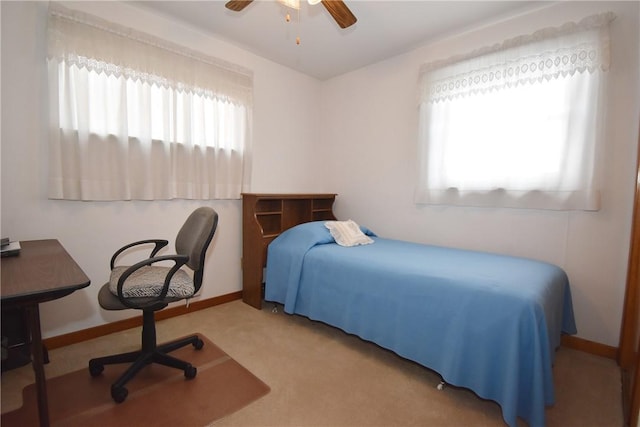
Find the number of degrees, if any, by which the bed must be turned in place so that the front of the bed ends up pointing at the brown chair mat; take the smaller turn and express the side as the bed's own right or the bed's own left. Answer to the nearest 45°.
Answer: approximately 90° to the bed's own right

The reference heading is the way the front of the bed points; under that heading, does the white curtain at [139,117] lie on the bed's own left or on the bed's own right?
on the bed's own right

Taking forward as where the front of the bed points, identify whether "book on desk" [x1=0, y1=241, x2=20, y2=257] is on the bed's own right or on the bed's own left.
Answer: on the bed's own right

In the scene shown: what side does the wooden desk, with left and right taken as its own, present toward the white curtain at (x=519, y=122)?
front

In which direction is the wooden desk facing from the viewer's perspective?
to the viewer's right

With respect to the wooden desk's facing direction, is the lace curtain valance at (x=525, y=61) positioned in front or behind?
in front

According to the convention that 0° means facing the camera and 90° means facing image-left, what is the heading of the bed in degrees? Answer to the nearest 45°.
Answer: approximately 315°

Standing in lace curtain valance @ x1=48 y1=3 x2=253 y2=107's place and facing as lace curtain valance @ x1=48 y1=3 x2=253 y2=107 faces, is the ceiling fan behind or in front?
in front
